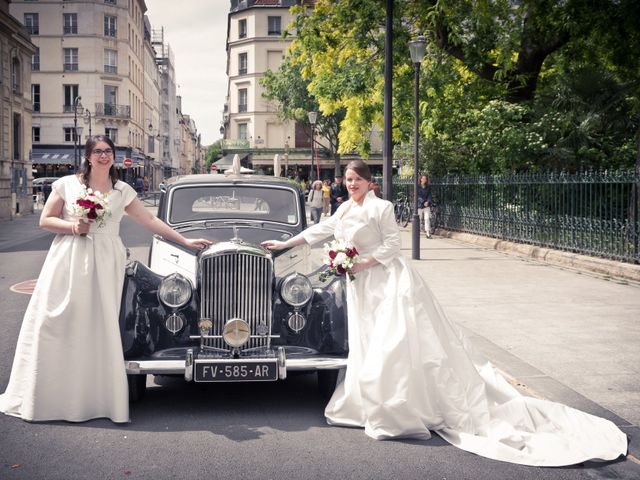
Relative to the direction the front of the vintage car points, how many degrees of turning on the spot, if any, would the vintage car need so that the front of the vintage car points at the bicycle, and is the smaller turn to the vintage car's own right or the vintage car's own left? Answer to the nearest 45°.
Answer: approximately 180°

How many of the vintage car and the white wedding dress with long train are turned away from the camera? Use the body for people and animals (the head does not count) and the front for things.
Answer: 0

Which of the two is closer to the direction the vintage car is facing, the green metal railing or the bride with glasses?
the bride with glasses

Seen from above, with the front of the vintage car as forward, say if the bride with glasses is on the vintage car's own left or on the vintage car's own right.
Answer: on the vintage car's own right

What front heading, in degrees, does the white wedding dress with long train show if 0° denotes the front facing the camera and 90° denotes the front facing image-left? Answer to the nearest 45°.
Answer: approximately 45°

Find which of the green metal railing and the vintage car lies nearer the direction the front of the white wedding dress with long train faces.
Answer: the vintage car

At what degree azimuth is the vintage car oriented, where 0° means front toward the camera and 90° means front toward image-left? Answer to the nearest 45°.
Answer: approximately 0°

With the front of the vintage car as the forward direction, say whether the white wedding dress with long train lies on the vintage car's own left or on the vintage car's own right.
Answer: on the vintage car's own left

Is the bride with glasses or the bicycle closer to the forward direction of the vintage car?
the bride with glasses

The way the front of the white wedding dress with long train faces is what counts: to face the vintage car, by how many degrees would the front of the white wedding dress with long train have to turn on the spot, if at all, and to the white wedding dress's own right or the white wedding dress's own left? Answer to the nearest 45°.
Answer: approximately 45° to the white wedding dress's own right

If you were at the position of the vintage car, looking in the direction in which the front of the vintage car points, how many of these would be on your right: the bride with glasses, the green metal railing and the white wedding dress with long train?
1

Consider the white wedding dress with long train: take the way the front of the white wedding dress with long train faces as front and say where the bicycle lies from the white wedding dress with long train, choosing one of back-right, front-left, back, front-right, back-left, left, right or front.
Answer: back-right

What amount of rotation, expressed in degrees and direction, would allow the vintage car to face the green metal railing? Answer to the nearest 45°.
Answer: approximately 135° to its left
